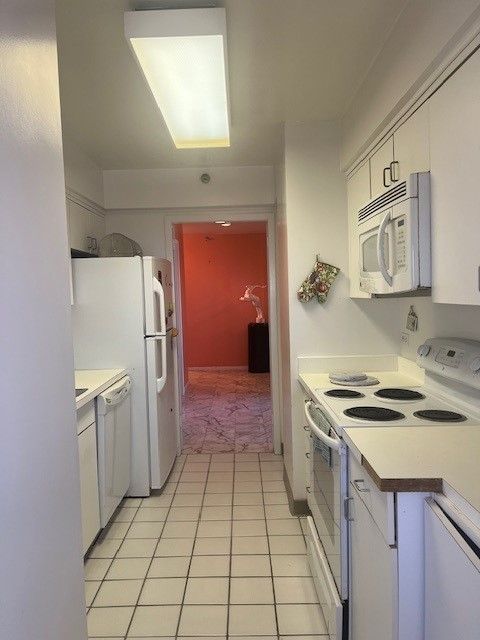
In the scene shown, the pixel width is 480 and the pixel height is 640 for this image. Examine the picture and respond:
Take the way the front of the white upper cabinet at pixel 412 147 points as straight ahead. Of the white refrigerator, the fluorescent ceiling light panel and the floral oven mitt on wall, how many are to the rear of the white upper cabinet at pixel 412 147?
0

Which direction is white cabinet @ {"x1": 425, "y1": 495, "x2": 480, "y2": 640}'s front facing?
to the viewer's left

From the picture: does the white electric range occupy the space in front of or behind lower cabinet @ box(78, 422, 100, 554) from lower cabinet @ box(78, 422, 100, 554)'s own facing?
in front

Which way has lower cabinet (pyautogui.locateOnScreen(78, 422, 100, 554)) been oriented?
to the viewer's right

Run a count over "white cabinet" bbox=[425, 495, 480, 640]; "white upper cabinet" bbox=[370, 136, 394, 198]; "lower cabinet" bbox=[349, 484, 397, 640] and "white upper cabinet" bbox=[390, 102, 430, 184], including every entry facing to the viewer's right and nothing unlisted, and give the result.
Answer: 0

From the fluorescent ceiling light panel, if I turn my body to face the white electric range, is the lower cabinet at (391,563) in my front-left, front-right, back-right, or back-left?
front-right

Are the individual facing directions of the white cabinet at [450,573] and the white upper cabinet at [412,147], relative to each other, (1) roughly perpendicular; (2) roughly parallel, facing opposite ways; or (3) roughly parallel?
roughly parallel

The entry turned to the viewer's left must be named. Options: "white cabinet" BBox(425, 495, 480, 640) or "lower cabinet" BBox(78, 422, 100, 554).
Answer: the white cabinet

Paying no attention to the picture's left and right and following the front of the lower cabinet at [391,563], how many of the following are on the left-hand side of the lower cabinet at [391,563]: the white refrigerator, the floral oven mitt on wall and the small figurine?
0

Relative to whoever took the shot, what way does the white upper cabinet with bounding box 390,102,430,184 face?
facing to the left of the viewer

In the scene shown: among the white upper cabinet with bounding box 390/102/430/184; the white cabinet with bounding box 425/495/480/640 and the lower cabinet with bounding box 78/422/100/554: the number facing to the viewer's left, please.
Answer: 2

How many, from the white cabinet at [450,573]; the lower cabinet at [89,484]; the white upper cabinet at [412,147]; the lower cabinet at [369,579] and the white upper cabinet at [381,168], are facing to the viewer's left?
4

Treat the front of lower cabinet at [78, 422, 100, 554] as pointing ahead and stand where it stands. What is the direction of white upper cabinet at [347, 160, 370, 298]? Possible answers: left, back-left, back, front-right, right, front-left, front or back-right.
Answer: front

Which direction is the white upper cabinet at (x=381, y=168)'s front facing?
to the viewer's left

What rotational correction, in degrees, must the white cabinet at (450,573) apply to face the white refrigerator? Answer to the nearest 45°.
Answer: approximately 45° to its right

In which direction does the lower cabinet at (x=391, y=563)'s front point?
to the viewer's left

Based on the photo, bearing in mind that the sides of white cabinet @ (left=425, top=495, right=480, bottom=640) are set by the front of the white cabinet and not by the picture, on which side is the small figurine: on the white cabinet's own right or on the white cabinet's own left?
on the white cabinet's own right
